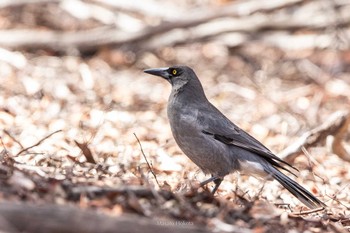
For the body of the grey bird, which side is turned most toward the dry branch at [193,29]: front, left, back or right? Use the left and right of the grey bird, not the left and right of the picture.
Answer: right

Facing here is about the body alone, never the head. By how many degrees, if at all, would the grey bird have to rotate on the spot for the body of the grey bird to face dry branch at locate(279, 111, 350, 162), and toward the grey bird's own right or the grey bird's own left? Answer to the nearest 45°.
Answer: approximately 135° to the grey bird's own right

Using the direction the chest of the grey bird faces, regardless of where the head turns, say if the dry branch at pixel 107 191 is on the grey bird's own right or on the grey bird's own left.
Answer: on the grey bird's own left

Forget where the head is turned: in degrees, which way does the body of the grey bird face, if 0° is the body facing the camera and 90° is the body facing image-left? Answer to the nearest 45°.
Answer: approximately 90°

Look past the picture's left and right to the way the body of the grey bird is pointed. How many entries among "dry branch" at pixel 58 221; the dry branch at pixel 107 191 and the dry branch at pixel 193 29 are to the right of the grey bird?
1

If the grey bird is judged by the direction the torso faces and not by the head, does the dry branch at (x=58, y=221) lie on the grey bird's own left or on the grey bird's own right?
on the grey bird's own left
